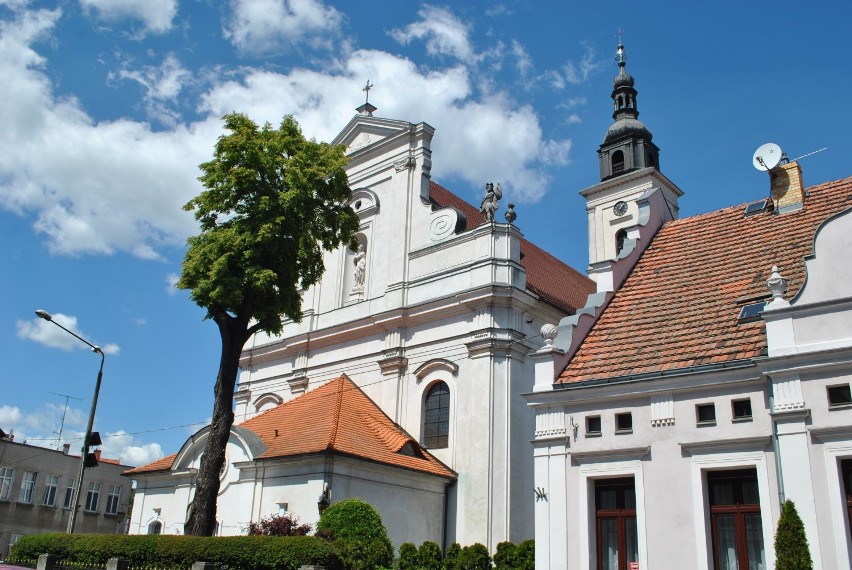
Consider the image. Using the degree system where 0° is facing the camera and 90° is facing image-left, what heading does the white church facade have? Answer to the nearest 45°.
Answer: approximately 45°

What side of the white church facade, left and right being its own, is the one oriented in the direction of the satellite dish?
left

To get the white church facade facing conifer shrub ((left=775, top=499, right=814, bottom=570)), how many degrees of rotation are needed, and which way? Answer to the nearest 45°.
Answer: approximately 45° to its left

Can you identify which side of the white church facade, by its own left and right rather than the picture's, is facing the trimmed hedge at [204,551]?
front

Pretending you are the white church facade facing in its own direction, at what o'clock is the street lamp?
The street lamp is roughly at 1 o'clock from the white church facade.

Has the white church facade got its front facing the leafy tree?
yes
